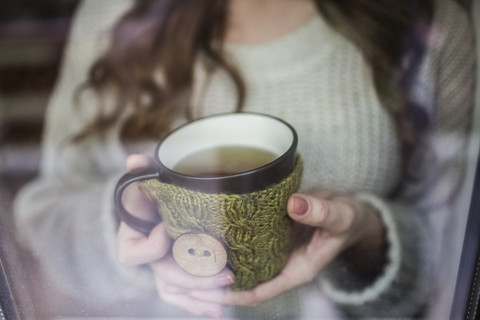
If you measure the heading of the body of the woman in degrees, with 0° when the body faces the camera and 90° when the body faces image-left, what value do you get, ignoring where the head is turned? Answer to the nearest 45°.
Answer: approximately 0°
